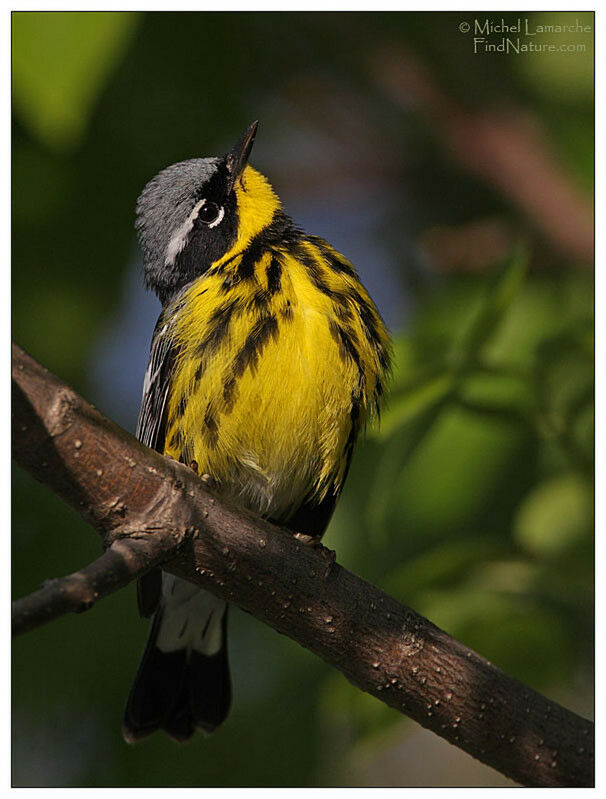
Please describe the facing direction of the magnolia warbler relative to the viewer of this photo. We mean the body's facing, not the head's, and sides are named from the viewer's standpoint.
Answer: facing the viewer and to the right of the viewer
